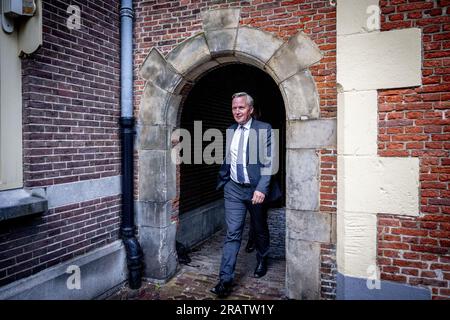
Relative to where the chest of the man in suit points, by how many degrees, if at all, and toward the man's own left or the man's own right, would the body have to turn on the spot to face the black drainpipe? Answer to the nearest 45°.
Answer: approximately 45° to the man's own right

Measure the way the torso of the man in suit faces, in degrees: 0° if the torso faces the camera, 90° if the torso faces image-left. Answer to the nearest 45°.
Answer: approximately 45°
